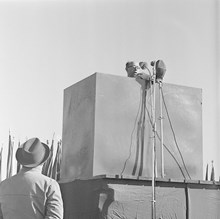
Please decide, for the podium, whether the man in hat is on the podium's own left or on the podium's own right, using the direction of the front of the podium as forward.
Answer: on the podium's own right

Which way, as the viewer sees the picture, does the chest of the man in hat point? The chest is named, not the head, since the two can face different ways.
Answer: away from the camera

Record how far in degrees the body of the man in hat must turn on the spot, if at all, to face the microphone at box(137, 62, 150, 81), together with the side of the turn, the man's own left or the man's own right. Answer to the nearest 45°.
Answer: approximately 45° to the man's own right

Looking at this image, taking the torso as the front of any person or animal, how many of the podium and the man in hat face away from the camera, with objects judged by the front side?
1

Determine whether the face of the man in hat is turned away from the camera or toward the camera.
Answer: away from the camera

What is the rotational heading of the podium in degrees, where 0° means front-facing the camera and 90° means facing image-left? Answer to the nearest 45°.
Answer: approximately 315°

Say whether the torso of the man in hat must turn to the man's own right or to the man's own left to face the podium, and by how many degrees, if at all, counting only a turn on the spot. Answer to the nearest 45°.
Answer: approximately 45° to the man's own right

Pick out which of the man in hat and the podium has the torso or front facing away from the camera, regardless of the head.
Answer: the man in hat

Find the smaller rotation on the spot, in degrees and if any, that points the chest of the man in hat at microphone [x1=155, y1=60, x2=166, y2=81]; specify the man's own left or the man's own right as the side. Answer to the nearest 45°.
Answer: approximately 45° to the man's own right
